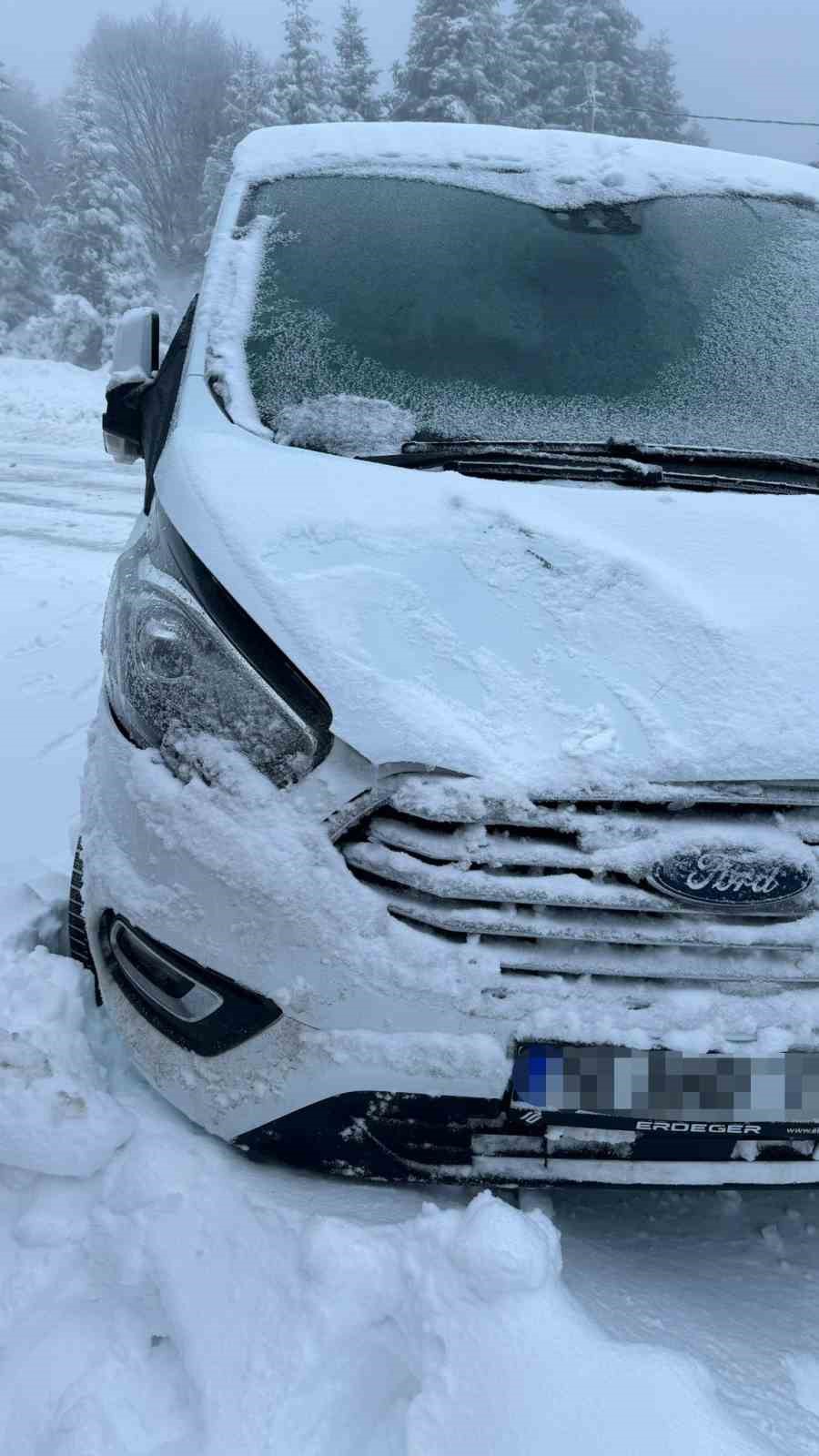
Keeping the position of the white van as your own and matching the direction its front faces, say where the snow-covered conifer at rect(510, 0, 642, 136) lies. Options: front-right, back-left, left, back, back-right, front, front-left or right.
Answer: back

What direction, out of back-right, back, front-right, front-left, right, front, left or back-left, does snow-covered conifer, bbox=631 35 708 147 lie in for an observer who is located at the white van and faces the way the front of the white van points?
back

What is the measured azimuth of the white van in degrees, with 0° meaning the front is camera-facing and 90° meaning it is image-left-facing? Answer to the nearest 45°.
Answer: approximately 0°

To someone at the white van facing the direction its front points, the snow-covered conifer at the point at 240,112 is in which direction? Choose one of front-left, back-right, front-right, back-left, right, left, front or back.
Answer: back

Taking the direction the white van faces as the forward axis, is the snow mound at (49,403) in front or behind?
behind

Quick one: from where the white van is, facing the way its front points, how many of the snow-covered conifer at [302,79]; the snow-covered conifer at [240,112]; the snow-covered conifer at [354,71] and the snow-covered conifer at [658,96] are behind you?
4

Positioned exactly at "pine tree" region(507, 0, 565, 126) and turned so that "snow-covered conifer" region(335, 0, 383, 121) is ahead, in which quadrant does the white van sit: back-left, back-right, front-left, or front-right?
front-left

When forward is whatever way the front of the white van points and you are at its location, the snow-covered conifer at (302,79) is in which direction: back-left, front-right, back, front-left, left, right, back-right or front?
back

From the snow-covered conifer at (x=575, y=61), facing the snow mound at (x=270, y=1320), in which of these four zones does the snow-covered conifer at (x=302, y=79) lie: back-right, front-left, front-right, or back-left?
front-right

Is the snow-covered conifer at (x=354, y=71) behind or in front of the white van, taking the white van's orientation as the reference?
behind

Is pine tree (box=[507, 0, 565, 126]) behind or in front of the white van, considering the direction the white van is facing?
behind

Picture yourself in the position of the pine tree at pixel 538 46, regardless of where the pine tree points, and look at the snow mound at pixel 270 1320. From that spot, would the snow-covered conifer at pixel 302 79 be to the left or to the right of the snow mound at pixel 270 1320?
right
